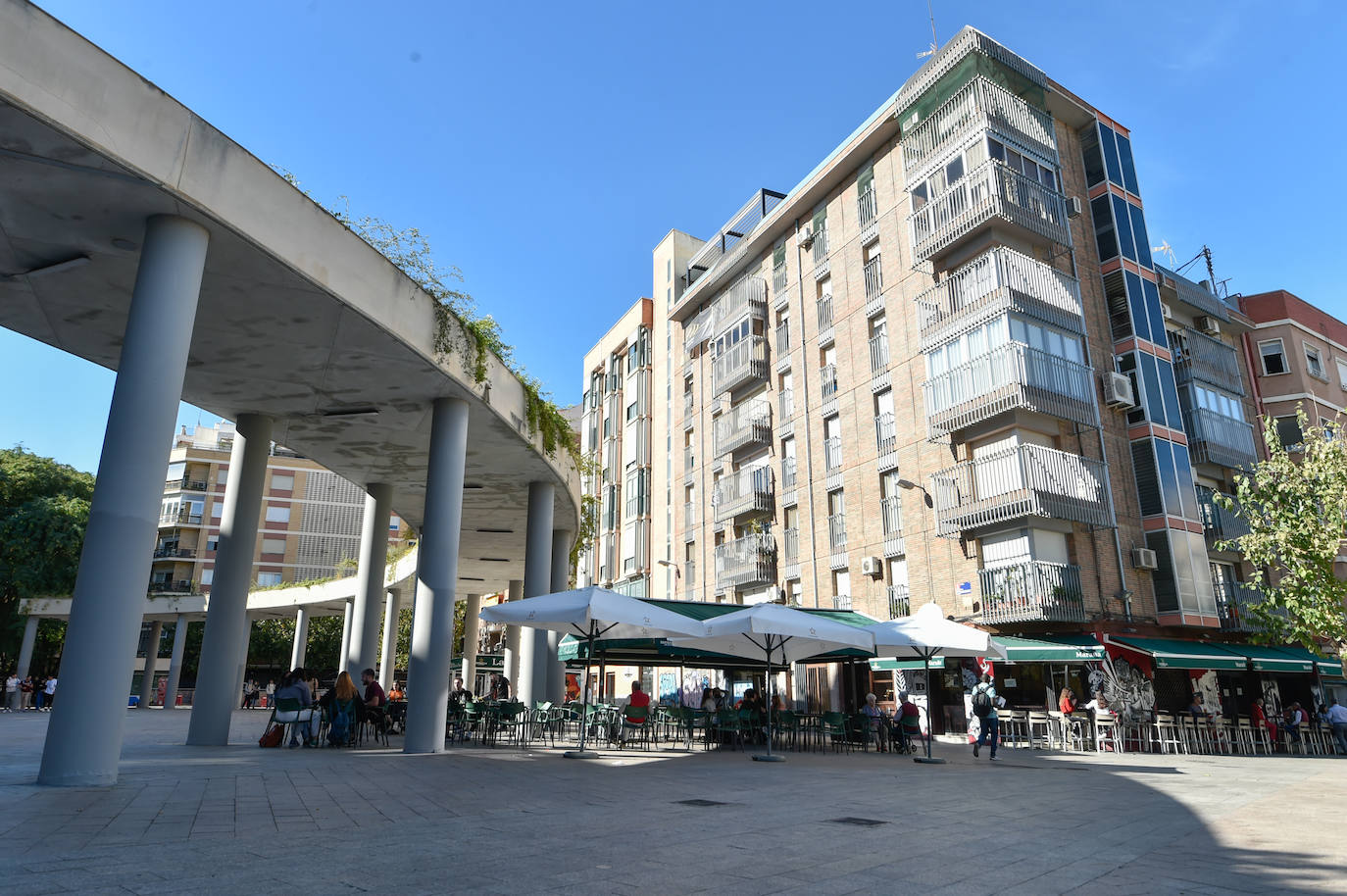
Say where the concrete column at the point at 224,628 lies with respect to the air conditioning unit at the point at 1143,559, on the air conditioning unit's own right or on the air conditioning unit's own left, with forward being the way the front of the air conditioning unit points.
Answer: on the air conditioning unit's own right

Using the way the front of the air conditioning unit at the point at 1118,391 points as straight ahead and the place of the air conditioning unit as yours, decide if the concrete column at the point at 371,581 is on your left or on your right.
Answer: on your right

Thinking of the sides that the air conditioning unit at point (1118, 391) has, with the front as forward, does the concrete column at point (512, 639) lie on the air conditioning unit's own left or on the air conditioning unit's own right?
on the air conditioning unit's own right

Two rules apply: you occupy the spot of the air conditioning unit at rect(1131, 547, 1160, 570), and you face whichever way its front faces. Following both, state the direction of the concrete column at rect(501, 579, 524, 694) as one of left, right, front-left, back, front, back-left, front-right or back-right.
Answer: back-right

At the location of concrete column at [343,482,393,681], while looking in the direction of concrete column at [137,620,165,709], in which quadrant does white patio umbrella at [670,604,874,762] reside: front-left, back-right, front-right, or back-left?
back-right

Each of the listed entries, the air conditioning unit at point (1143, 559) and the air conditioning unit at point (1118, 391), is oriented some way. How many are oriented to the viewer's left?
0

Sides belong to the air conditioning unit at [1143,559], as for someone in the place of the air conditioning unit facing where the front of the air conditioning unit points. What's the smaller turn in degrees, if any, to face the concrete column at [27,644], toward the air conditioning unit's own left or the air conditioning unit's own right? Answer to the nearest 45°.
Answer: approximately 135° to the air conditioning unit's own right

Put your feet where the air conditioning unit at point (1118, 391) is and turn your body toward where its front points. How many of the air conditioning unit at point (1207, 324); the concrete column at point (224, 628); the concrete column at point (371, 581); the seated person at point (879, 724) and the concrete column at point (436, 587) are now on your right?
4

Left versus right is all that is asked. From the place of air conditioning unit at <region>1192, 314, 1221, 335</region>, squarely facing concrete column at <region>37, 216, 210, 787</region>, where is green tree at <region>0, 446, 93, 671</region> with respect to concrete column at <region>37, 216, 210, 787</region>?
right

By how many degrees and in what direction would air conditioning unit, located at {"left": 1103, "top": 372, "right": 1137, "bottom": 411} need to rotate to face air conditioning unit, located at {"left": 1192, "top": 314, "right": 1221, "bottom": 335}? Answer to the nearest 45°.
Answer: approximately 90° to its left

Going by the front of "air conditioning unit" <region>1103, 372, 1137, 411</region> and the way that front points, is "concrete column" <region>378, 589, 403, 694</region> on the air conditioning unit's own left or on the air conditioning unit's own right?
on the air conditioning unit's own right

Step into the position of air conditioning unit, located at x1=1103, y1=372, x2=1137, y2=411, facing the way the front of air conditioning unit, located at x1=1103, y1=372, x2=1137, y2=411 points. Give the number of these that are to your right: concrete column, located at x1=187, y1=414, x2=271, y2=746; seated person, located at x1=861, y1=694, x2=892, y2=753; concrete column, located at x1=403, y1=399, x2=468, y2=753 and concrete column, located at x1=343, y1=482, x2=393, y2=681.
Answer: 4

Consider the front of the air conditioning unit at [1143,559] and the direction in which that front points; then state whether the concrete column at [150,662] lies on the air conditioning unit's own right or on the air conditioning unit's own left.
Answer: on the air conditioning unit's own right

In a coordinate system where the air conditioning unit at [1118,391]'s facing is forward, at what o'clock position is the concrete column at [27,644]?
The concrete column is roughly at 4 o'clock from the air conditioning unit.
